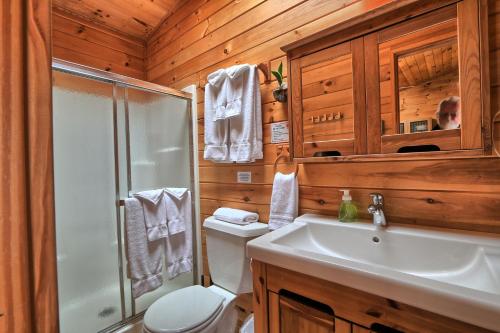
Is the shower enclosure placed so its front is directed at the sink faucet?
yes

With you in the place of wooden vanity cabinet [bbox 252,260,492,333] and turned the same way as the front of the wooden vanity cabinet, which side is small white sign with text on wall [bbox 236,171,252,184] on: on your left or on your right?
on your right

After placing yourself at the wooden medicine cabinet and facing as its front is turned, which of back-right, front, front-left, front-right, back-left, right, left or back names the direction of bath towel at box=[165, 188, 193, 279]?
front-right

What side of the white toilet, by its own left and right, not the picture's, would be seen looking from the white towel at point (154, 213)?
right

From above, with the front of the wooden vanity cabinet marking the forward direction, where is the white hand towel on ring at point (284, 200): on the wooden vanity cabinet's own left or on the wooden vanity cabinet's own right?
on the wooden vanity cabinet's own right

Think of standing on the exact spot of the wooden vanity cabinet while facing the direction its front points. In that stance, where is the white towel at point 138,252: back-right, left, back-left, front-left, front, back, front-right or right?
front-right

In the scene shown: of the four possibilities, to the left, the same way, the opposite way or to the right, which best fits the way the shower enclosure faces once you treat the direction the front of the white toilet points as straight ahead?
to the left

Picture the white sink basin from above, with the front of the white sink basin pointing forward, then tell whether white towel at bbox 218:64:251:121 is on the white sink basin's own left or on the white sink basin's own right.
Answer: on the white sink basin's own right

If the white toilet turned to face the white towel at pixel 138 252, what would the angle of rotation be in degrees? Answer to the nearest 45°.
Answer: approximately 90° to its right

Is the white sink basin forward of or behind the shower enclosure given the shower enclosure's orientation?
forward

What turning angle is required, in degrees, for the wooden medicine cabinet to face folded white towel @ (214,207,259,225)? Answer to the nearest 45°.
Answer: approximately 45° to its right

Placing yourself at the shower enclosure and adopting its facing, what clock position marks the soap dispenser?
The soap dispenser is roughly at 12 o'clock from the shower enclosure.
